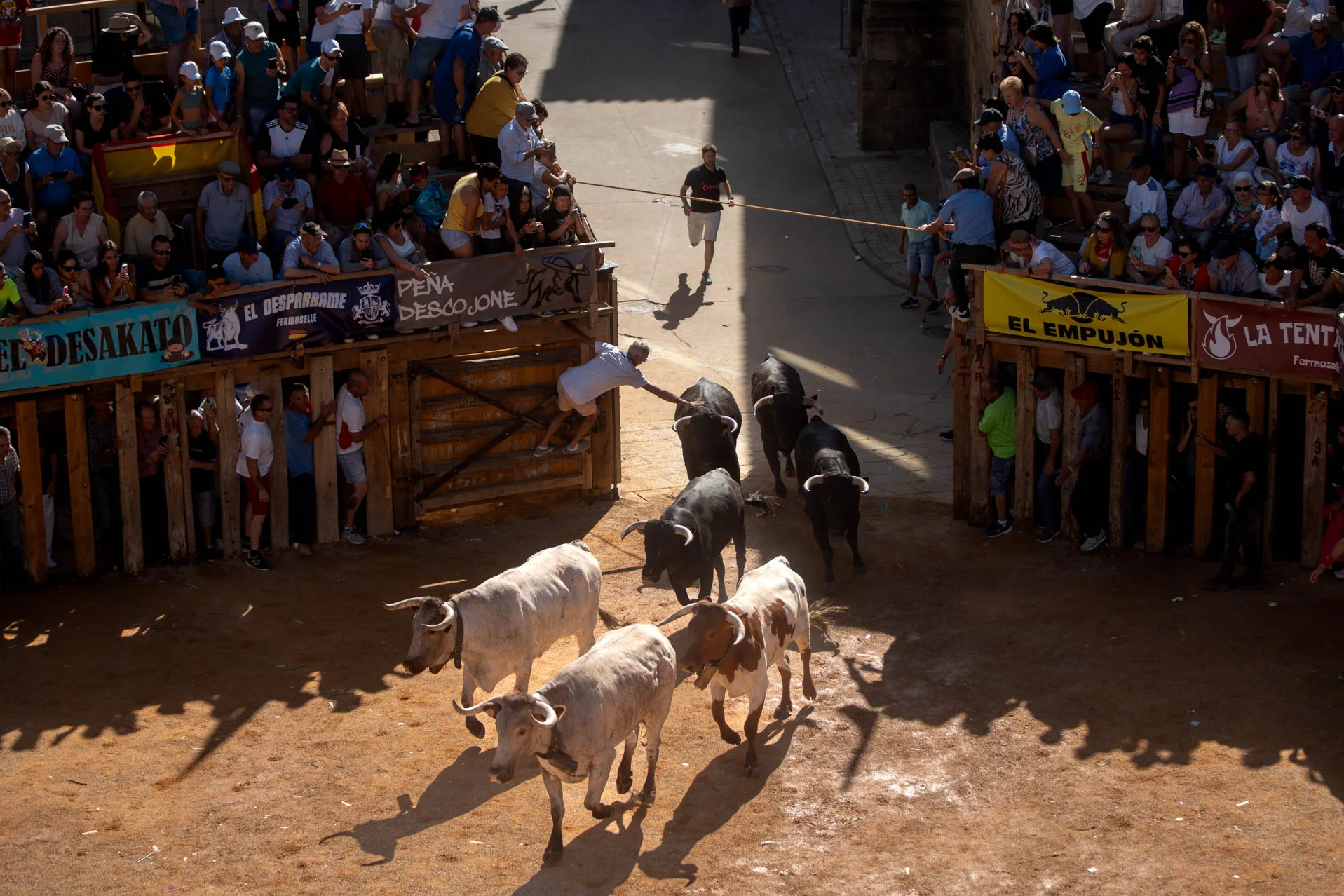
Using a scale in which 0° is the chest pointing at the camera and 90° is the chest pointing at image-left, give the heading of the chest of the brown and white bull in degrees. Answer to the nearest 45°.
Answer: approximately 45°

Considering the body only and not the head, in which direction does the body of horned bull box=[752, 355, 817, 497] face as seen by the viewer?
toward the camera

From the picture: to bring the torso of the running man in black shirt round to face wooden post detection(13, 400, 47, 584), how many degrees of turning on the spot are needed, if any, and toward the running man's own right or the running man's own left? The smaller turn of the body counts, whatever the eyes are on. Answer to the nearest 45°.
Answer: approximately 45° to the running man's own right

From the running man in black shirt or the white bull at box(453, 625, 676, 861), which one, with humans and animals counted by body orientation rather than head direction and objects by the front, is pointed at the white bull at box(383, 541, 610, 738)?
the running man in black shirt

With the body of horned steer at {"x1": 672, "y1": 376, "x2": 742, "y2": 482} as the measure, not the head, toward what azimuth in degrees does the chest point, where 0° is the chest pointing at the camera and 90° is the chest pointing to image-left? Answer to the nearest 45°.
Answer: approximately 0°

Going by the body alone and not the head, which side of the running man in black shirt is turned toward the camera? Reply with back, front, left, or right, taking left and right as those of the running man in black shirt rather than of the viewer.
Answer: front

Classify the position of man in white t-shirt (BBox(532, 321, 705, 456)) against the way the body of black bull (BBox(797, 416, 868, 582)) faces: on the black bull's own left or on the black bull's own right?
on the black bull's own right

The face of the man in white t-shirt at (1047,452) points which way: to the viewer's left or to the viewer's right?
to the viewer's left

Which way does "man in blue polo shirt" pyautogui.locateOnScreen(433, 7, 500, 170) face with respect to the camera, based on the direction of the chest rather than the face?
to the viewer's right

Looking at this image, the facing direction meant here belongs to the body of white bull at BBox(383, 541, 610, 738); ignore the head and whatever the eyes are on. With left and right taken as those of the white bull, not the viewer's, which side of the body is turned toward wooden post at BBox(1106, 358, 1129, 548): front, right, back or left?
back

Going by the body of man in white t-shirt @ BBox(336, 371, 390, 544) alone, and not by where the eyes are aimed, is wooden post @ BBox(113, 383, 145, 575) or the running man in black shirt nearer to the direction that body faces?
the running man in black shirt

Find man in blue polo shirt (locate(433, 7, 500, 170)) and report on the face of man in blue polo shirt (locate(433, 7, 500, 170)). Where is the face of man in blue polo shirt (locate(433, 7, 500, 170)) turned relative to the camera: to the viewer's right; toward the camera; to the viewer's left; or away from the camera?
to the viewer's right
